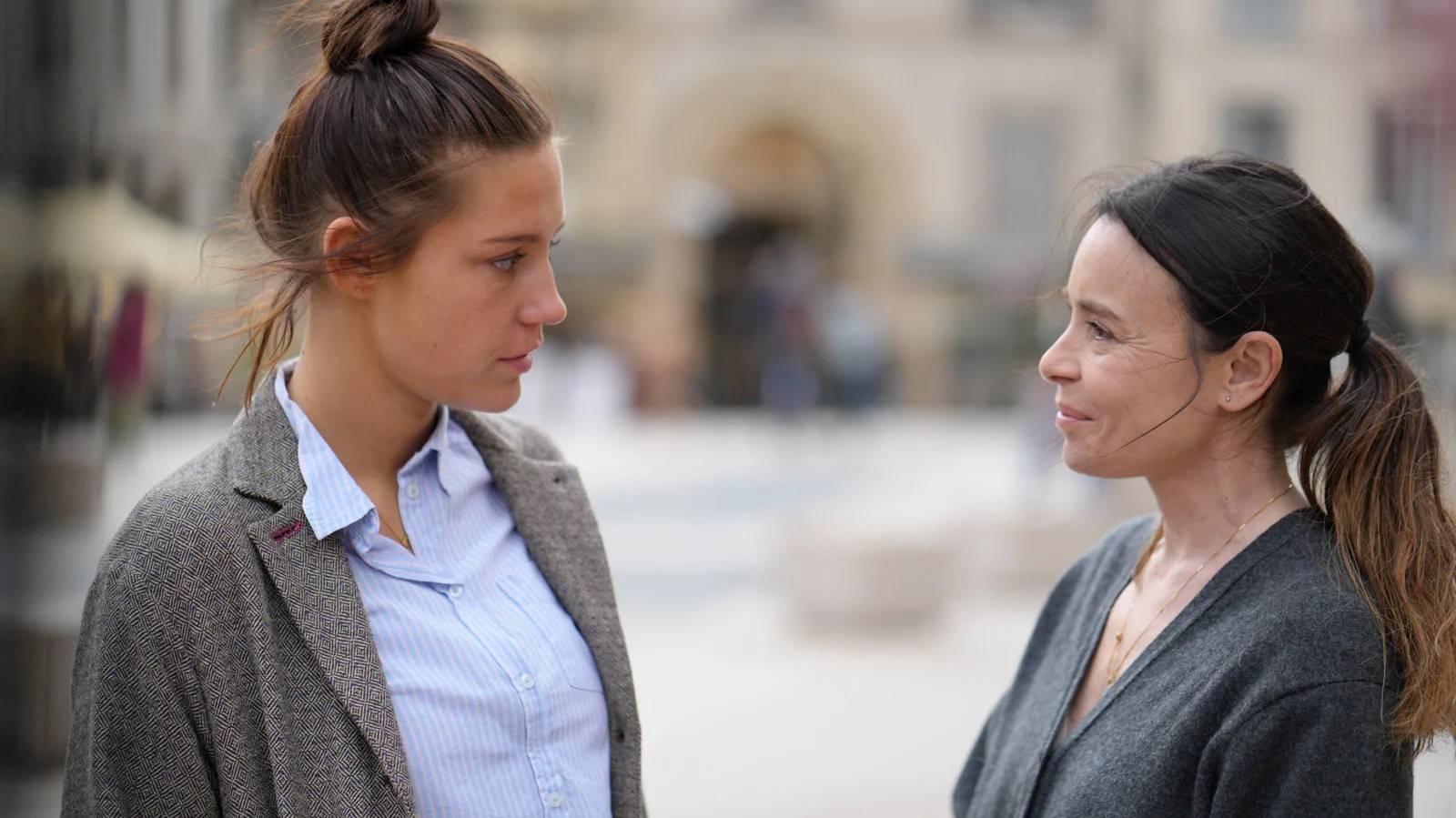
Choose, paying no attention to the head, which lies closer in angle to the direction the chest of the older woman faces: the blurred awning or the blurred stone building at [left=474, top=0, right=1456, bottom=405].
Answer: the blurred awning

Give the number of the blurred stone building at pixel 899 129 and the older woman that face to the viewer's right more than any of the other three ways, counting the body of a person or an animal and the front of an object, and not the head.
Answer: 0

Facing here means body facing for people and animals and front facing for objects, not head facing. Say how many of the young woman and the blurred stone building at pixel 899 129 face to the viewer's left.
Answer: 0

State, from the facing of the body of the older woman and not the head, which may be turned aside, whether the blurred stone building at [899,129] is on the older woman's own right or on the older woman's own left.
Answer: on the older woman's own right

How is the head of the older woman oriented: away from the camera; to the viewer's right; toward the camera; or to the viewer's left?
to the viewer's left

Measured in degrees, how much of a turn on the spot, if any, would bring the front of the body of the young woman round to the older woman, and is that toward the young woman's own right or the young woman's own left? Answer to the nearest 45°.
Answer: approximately 45° to the young woman's own left

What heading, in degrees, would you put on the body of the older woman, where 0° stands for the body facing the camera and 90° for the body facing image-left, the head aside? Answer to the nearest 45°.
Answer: approximately 45°

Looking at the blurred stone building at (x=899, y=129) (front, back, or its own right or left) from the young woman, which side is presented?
front

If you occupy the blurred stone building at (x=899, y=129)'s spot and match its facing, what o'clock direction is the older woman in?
The older woman is roughly at 12 o'clock from the blurred stone building.

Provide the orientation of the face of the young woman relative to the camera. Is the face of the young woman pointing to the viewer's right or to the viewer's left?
to the viewer's right
